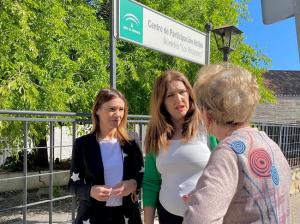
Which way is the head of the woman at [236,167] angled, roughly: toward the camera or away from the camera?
away from the camera

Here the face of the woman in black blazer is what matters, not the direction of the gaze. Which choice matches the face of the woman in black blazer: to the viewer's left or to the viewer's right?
to the viewer's right

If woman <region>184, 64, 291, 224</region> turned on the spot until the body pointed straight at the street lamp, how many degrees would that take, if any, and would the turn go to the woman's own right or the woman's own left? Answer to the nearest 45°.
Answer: approximately 45° to the woman's own right

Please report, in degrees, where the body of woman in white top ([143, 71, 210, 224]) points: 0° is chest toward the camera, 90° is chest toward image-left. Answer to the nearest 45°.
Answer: approximately 315°

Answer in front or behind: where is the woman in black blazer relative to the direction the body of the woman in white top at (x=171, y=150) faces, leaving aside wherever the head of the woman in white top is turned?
behind

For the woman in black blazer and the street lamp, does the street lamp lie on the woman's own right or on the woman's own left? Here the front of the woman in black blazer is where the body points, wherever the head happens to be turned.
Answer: on the woman's own left

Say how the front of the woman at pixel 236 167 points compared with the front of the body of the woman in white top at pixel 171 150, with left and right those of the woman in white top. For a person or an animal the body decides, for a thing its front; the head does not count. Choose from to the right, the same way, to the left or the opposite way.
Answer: the opposite way

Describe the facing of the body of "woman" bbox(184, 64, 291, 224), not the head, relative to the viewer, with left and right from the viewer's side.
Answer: facing away from the viewer and to the left of the viewer

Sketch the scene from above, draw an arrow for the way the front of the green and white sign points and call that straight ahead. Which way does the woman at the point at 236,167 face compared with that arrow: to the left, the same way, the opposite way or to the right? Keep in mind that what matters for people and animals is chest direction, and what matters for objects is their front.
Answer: the opposite way

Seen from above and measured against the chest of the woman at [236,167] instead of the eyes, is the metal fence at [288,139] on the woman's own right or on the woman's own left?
on the woman's own right

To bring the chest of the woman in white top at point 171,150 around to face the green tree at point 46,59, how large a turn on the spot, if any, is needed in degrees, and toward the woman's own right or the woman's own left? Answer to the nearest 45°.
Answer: approximately 180°
